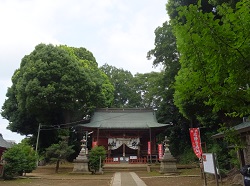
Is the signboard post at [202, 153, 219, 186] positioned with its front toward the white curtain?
no

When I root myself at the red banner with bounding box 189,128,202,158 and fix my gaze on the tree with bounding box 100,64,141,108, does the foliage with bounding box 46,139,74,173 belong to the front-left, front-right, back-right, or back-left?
front-left

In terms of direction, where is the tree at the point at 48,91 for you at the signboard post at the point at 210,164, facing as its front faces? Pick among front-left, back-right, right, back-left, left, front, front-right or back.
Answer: right

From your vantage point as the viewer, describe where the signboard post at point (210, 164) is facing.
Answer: facing the viewer and to the left of the viewer

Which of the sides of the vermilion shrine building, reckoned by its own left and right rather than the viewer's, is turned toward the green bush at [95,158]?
front

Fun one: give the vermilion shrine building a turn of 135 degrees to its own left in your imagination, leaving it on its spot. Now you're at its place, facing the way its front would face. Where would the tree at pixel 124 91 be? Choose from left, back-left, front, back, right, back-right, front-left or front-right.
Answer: front-left

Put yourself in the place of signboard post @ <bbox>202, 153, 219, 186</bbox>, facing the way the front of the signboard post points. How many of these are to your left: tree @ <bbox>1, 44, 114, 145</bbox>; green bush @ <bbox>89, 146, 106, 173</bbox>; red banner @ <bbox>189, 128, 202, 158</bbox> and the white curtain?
0

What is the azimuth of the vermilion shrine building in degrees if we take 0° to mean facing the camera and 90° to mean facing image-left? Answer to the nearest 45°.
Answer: approximately 0°

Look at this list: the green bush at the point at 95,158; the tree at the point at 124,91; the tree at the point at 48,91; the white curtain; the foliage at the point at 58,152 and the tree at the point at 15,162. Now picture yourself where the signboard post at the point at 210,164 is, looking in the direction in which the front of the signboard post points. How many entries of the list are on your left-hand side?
0

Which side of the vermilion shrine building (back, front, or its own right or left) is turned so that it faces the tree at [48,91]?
right

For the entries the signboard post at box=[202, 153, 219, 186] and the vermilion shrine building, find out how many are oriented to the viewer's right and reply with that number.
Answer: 0

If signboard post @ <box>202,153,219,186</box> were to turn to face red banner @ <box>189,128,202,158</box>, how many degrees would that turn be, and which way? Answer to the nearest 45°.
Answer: approximately 135° to its right

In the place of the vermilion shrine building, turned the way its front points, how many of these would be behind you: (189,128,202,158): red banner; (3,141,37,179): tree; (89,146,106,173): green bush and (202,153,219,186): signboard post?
0

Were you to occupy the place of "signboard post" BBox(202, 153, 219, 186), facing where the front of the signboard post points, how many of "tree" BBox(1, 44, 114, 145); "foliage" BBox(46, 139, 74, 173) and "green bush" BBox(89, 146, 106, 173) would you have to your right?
3

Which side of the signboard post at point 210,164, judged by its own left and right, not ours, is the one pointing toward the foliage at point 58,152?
right
